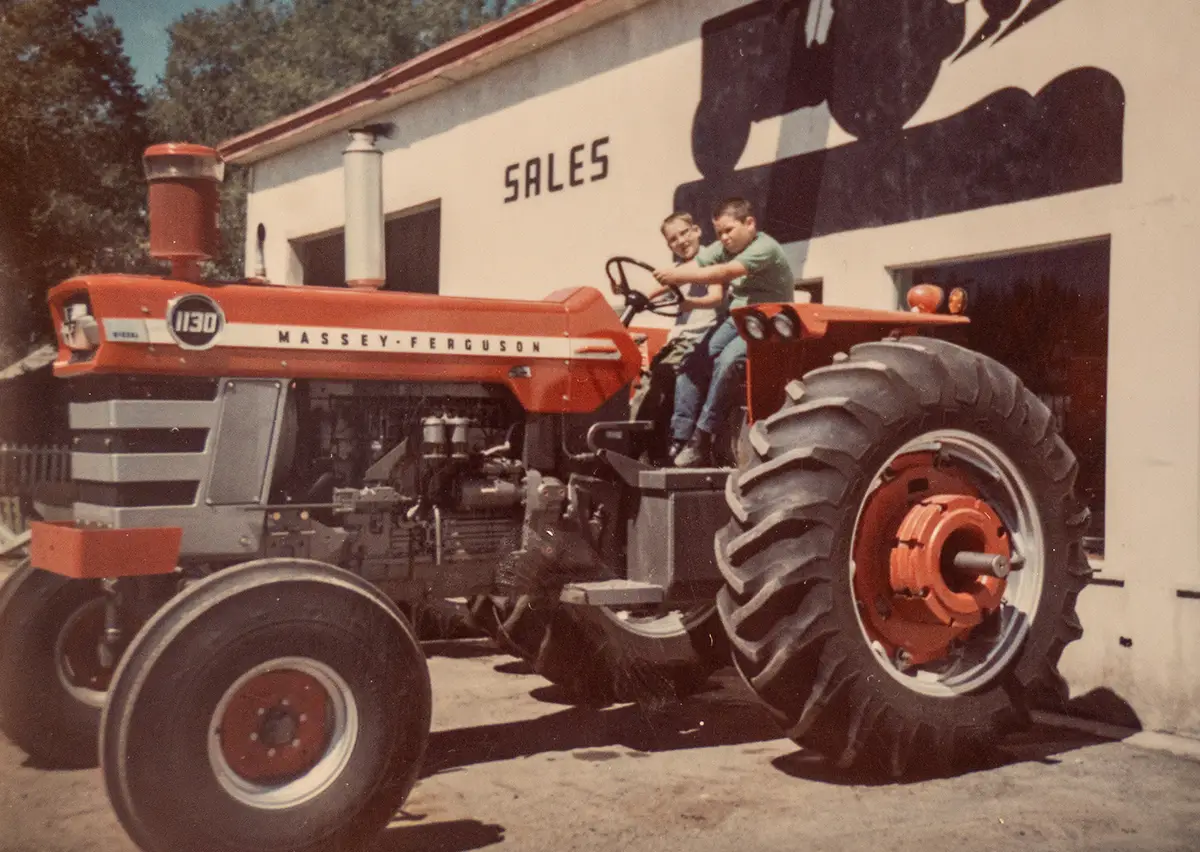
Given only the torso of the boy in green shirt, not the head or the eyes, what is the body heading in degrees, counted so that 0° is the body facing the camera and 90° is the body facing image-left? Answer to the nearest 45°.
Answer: approximately 45°

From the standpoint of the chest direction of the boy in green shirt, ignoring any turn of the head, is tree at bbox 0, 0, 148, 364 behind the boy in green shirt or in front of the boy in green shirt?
in front

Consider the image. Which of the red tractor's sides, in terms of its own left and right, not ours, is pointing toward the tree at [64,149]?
right
